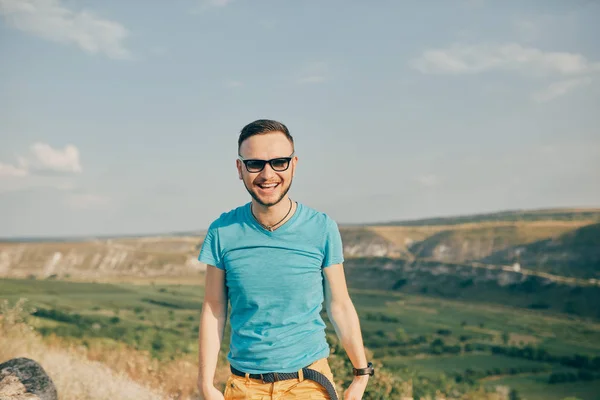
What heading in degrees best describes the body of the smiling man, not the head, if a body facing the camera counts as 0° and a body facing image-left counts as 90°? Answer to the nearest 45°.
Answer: approximately 0°

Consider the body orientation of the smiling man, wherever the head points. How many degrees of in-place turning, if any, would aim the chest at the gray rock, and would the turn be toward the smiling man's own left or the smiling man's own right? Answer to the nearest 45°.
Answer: approximately 135° to the smiling man's own right
